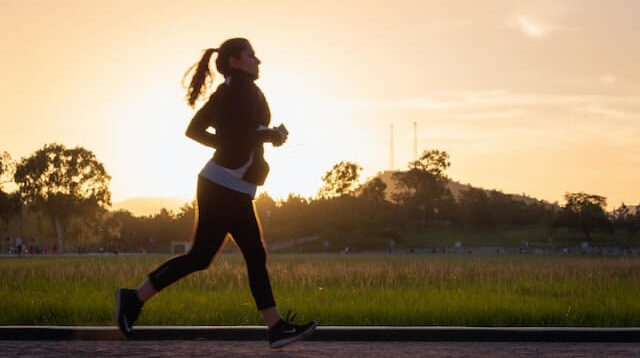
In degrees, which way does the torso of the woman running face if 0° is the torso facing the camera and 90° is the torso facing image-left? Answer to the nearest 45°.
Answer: approximately 270°

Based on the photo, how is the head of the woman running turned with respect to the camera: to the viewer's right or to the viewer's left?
to the viewer's right
